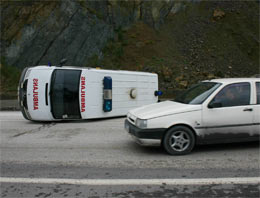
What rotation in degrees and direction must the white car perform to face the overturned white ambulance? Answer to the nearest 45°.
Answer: approximately 45° to its right

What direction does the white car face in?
to the viewer's left
